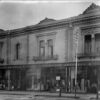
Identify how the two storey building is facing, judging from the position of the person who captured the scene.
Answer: facing the viewer and to the left of the viewer
